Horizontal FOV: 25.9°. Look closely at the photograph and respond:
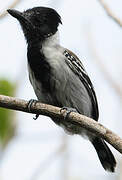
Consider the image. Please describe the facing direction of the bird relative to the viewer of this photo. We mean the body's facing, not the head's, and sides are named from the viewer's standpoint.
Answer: facing the viewer and to the left of the viewer

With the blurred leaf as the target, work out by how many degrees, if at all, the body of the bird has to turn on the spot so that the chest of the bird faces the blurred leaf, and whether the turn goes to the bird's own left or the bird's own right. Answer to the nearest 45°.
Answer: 0° — it already faces it
